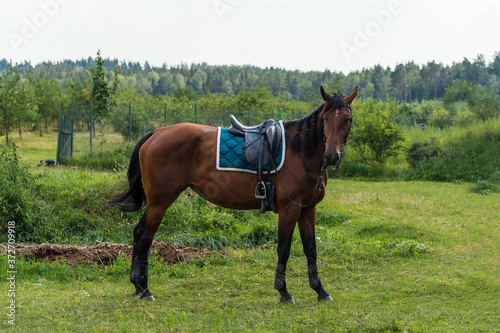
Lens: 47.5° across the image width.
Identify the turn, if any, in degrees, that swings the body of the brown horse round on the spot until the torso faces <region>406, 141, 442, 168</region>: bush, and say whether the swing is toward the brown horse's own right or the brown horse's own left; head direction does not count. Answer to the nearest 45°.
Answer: approximately 45° to the brown horse's own left

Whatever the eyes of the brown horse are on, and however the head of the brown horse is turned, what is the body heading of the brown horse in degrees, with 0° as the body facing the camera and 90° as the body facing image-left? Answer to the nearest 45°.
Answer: approximately 270°

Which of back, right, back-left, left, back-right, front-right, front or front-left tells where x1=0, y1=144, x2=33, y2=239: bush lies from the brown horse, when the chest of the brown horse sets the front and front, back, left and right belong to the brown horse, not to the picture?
back-left

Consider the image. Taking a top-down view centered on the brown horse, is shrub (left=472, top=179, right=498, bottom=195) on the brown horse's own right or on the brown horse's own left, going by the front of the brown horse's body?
on the brown horse's own left

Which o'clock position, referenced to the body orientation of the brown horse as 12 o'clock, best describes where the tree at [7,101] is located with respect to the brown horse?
The tree is roughly at 8 o'clock from the brown horse.

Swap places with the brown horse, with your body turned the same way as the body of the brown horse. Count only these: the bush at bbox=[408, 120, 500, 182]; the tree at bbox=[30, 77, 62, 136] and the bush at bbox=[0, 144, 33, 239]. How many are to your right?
0

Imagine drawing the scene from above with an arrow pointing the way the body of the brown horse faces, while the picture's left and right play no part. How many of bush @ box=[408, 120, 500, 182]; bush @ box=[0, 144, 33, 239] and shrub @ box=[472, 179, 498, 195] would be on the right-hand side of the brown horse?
0

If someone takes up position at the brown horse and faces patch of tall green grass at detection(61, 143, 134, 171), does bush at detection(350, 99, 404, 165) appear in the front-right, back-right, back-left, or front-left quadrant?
front-right

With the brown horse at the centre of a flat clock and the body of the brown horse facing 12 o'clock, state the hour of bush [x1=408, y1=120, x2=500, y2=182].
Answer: The bush is roughly at 10 o'clock from the brown horse.

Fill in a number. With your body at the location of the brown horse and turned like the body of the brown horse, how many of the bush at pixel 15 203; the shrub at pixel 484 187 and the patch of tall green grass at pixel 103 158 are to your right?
0

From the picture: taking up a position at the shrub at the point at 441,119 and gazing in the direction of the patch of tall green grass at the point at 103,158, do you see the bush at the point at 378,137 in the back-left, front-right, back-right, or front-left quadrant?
front-left
